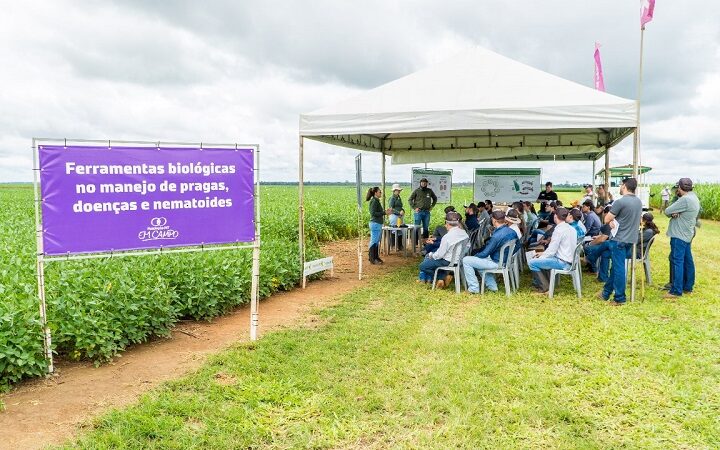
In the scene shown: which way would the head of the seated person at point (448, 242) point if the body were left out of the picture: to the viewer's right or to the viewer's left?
to the viewer's left

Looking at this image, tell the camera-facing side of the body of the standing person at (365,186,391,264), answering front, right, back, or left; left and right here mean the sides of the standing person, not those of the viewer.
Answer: right

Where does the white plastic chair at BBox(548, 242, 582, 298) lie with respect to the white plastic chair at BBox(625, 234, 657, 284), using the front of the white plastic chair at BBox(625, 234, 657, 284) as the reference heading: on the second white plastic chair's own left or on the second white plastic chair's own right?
on the second white plastic chair's own left

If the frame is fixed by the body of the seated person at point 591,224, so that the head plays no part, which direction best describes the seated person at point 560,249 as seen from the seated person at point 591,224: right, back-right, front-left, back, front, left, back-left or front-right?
left

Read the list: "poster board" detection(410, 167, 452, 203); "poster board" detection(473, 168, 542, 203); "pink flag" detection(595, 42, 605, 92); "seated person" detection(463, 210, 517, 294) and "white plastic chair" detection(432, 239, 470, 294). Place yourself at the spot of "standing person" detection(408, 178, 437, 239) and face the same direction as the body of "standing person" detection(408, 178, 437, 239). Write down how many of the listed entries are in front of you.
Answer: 2

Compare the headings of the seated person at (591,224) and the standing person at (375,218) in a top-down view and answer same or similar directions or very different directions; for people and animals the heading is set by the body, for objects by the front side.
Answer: very different directions

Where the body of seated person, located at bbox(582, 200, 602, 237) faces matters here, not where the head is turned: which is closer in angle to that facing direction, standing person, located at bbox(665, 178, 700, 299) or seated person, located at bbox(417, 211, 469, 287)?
the seated person

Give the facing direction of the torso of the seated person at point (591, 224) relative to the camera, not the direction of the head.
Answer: to the viewer's left

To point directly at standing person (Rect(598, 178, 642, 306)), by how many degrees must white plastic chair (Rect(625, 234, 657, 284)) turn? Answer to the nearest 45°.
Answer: approximately 90° to its left

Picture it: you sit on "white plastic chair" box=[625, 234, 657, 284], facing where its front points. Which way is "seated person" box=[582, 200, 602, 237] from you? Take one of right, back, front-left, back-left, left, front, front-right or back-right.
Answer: front-right

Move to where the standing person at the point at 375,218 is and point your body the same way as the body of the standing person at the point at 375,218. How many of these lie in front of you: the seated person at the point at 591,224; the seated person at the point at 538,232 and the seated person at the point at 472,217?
3

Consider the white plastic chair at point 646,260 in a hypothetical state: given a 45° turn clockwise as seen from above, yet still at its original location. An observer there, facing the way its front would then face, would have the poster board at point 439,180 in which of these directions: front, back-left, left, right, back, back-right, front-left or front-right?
front

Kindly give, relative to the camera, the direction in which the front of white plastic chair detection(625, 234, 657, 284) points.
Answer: facing to the left of the viewer

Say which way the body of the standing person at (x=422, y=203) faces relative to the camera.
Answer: toward the camera

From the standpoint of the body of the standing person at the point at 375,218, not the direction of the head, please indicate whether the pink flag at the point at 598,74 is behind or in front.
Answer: in front

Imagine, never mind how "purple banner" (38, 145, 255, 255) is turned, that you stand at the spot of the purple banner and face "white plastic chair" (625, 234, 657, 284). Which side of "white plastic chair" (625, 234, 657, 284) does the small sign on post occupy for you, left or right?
left

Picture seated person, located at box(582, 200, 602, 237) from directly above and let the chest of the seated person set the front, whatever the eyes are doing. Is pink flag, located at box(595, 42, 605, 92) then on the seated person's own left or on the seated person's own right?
on the seated person's own right

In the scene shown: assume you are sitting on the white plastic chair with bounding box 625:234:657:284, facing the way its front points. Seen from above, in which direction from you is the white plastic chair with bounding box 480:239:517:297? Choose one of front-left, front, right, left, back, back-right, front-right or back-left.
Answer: front-left

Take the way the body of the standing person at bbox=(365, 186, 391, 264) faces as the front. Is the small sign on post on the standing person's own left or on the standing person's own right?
on the standing person's own right
